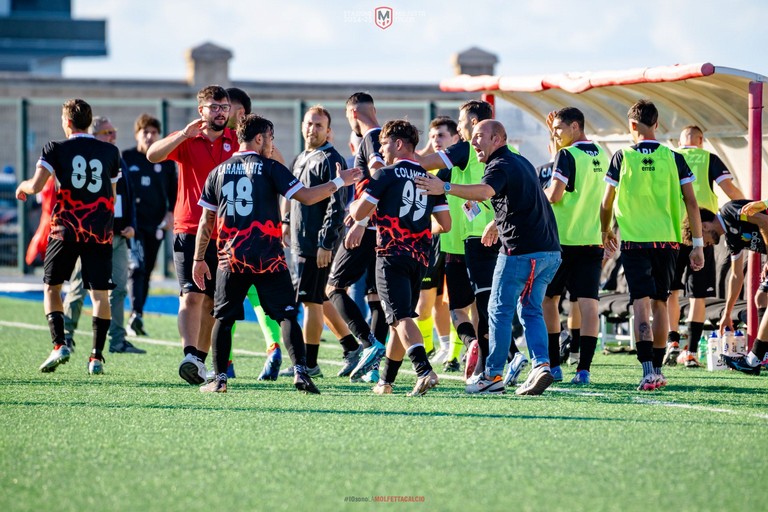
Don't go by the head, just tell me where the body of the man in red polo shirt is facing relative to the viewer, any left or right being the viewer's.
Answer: facing the viewer and to the right of the viewer

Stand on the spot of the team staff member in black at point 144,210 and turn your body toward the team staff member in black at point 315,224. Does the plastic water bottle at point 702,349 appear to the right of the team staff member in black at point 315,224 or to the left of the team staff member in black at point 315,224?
left

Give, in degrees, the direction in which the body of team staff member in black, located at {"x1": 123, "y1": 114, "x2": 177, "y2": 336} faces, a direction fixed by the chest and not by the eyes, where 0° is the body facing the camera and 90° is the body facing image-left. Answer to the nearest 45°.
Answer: approximately 0°
